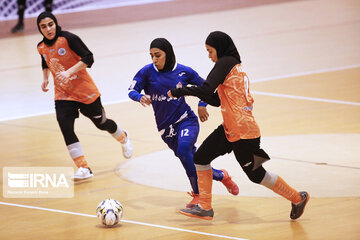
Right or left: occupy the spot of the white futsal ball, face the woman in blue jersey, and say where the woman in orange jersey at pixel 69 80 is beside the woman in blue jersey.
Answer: left

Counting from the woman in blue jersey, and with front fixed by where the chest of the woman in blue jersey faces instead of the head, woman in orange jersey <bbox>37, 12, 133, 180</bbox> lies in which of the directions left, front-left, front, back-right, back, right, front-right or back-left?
right

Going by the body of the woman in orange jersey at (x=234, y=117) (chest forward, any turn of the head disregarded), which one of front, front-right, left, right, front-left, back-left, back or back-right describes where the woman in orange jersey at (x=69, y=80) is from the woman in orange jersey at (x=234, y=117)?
front-right

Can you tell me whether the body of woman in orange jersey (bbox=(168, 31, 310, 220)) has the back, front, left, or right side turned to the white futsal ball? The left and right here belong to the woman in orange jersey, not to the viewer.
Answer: front

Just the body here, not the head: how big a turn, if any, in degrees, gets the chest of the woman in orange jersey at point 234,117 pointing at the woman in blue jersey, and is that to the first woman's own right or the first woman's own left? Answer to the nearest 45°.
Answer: approximately 45° to the first woman's own right

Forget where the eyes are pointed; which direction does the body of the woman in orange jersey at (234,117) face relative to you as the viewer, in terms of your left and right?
facing to the left of the viewer

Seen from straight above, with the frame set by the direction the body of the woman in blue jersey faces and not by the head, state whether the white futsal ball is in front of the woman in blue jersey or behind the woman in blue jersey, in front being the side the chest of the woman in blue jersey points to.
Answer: in front

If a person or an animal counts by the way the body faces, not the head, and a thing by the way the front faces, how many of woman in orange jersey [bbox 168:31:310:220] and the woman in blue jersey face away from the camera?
0
